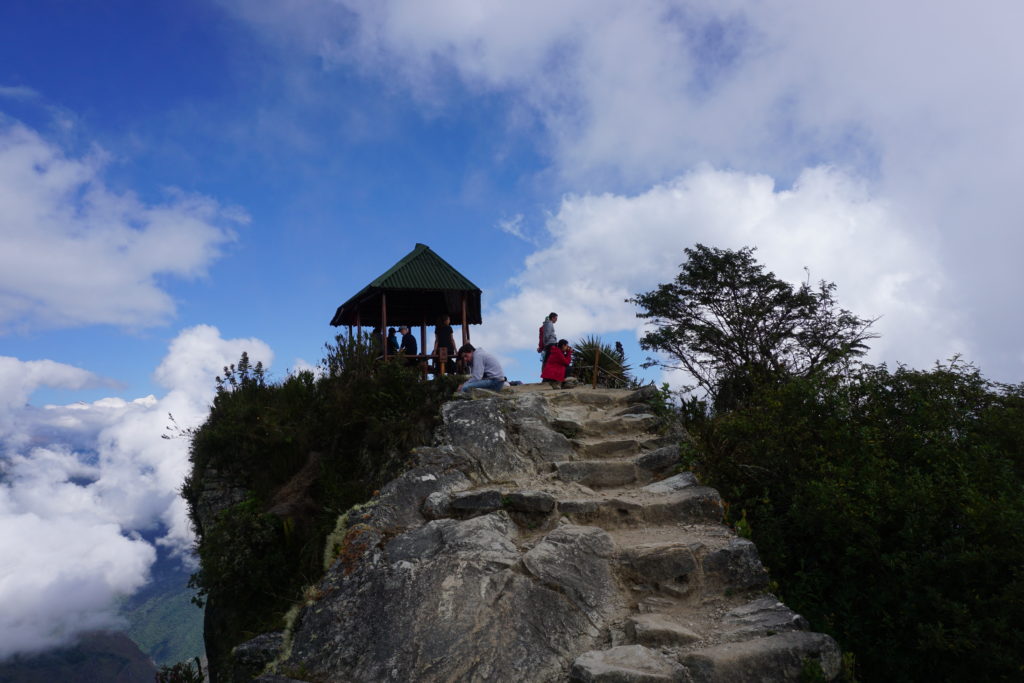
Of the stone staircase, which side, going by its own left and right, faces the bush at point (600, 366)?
back

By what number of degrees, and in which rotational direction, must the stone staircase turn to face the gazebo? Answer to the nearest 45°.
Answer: approximately 135° to its right

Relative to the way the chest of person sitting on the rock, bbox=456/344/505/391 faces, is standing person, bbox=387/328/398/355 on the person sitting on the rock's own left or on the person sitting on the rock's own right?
on the person sitting on the rock's own right

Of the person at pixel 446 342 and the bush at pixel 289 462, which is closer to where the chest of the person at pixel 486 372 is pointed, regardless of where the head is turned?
the bush

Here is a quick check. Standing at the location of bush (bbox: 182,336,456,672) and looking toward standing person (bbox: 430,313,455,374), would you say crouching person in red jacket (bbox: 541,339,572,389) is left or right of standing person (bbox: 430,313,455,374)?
right

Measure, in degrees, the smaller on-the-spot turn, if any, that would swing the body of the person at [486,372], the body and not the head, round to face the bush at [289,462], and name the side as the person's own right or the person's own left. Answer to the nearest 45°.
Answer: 0° — they already face it

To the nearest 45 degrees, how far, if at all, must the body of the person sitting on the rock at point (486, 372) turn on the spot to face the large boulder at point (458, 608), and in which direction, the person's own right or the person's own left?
approximately 90° to the person's own left

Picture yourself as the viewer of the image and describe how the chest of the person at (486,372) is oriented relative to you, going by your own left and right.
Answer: facing to the left of the viewer

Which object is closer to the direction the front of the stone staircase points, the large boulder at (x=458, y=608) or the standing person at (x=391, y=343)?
the large boulder

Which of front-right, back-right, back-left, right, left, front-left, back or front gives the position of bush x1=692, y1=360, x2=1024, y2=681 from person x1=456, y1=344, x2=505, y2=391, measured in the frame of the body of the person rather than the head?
back-left
